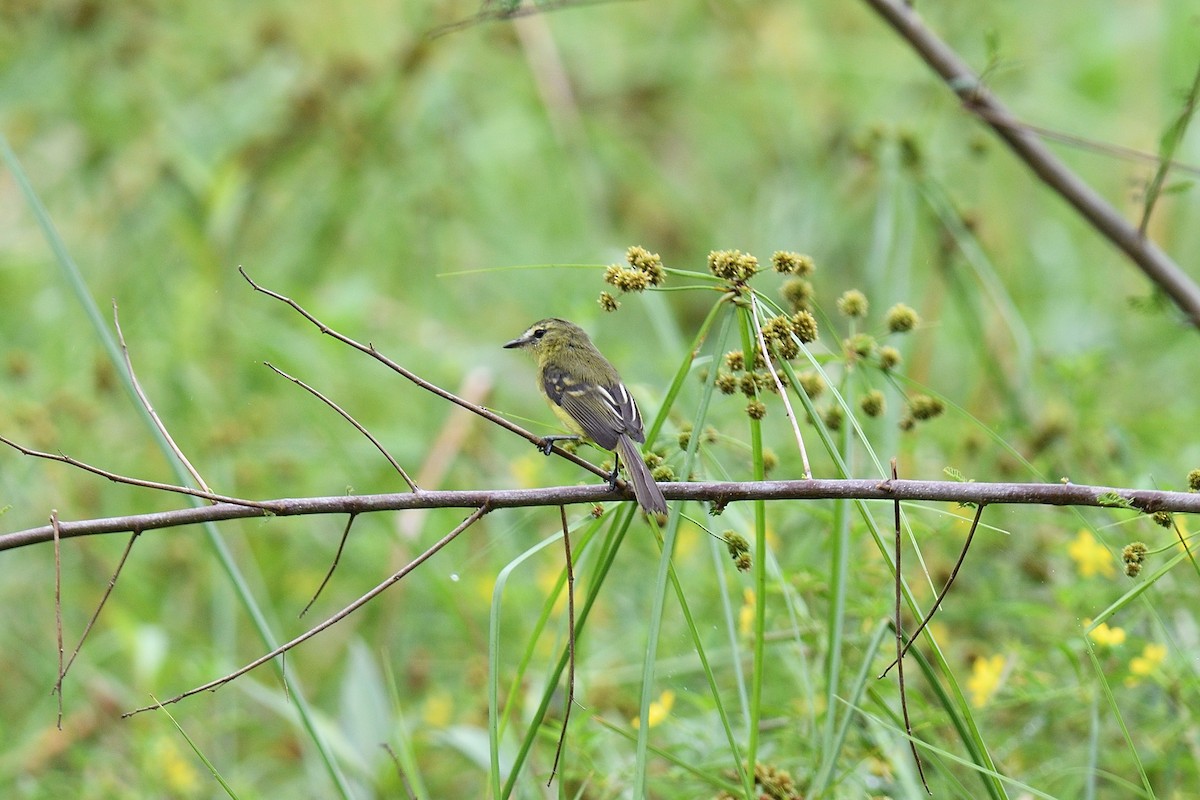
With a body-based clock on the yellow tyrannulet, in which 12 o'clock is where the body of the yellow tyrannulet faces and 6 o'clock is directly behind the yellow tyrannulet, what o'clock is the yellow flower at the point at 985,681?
The yellow flower is roughly at 5 o'clock from the yellow tyrannulet.

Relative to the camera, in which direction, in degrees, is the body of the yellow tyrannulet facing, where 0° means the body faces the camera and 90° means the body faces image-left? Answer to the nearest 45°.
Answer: approximately 135°

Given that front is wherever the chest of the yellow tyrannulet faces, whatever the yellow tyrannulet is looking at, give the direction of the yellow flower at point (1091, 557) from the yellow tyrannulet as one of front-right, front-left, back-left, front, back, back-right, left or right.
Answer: back-right

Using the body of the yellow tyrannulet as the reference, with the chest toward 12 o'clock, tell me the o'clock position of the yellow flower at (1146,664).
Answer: The yellow flower is roughly at 5 o'clock from the yellow tyrannulet.
